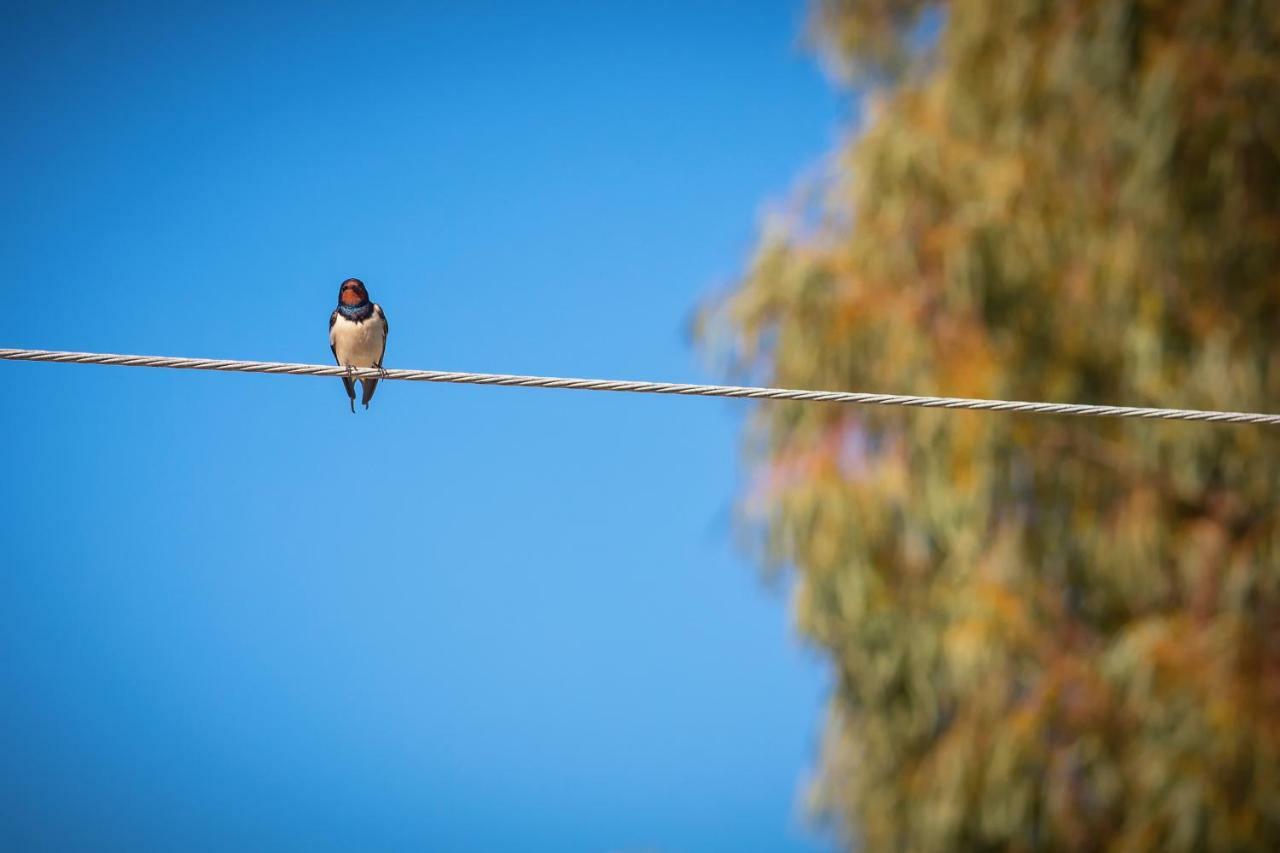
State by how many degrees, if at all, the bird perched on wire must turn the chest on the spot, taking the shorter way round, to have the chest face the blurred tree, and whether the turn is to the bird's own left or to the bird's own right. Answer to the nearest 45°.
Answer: approximately 180°

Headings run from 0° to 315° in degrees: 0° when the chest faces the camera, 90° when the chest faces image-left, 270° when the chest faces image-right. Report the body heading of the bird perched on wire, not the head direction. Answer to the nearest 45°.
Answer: approximately 0°
